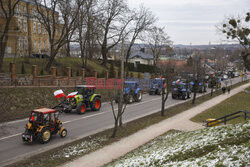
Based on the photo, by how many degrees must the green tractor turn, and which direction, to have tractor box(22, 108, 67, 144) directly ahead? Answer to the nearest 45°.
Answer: approximately 45° to its left

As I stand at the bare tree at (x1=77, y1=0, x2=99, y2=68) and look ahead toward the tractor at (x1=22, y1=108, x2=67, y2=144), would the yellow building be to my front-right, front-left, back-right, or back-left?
back-right

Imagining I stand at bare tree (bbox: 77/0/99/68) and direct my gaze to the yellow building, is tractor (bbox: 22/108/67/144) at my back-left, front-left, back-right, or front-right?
back-left

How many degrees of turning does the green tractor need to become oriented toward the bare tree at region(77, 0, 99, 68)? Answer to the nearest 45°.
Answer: approximately 135° to its right

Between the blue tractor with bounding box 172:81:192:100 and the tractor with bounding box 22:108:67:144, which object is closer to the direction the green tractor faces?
the tractor

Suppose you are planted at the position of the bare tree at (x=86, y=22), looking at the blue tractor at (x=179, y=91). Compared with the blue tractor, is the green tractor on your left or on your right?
right

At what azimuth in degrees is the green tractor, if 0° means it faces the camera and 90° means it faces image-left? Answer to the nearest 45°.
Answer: approximately 45°

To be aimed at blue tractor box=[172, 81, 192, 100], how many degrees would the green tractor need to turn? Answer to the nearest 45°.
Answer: approximately 180°
